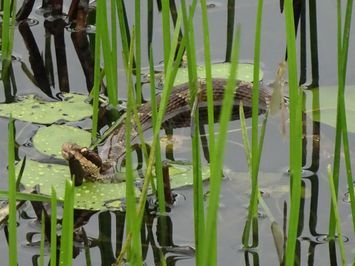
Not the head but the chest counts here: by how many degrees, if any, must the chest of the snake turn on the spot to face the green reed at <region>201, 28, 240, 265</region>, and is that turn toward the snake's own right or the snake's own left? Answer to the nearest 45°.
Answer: approximately 90° to the snake's own left

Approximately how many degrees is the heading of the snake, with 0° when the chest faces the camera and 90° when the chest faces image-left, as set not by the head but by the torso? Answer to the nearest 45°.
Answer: approximately 90°

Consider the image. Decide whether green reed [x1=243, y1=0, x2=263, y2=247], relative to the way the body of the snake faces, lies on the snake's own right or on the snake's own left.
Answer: on the snake's own left

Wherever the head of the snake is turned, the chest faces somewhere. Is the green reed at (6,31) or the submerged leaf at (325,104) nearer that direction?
the green reed

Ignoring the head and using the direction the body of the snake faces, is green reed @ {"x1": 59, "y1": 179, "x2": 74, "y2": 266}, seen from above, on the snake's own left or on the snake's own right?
on the snake's own left
